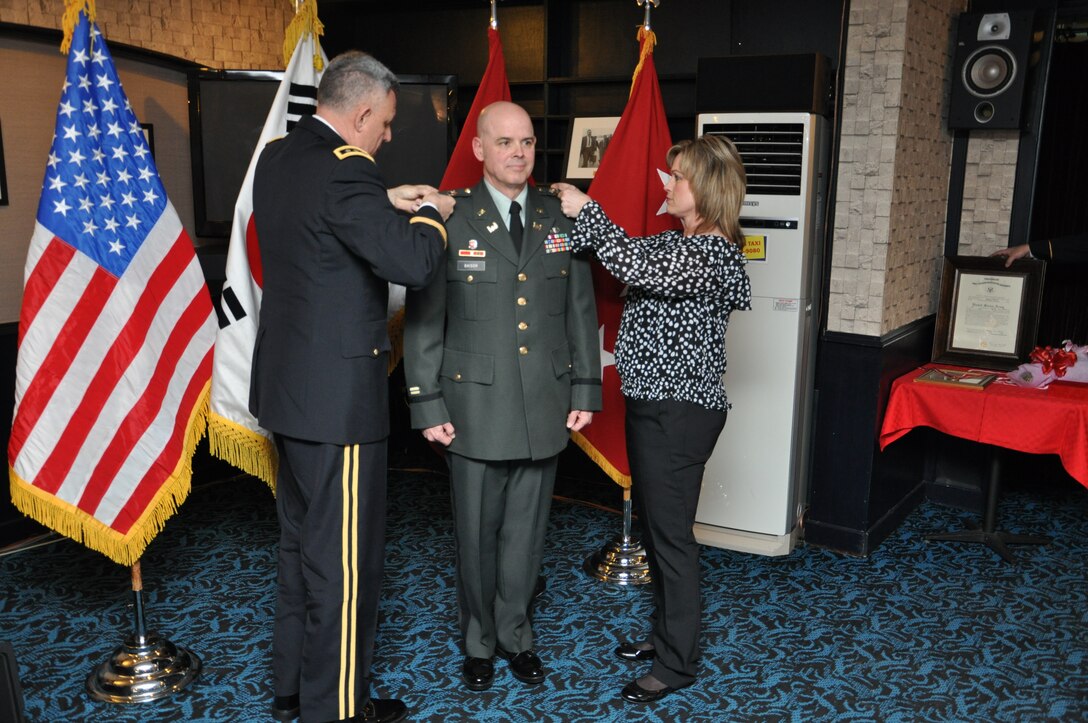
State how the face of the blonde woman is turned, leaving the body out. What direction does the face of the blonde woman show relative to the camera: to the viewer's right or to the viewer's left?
to the viewer's left

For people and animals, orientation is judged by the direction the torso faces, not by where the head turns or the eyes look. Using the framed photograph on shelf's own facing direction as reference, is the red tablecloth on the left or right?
on its left

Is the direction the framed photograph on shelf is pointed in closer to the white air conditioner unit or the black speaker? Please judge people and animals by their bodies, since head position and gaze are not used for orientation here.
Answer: the white air conditioner unit

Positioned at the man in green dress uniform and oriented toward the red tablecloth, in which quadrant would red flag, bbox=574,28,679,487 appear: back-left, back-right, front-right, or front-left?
front-left

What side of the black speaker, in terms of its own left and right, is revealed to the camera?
front

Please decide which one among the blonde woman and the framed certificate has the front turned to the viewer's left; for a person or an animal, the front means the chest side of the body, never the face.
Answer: the blonde woman

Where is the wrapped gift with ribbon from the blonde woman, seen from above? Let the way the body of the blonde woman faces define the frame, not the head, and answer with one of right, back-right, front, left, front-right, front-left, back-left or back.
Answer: back-right

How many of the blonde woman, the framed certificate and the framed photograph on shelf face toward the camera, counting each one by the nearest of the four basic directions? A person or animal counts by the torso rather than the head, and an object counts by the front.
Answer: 2

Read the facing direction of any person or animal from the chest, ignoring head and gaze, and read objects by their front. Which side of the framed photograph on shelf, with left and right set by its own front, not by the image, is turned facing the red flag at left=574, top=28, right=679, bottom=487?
front

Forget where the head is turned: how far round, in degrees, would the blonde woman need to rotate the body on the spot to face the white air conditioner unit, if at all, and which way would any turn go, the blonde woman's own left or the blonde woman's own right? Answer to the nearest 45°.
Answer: approximately 90° to the blonde woman's own right

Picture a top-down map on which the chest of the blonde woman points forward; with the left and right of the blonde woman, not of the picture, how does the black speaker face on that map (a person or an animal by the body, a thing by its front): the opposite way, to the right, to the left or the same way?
to the left

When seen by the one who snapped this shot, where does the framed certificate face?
facing the viewer

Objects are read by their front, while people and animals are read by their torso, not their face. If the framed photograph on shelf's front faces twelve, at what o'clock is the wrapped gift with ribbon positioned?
The wrapped gift with ribbon is roughly at 10 o'clock from the framed photograph on shelf.

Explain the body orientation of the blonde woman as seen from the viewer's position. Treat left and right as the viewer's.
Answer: facing to the left of the viewer

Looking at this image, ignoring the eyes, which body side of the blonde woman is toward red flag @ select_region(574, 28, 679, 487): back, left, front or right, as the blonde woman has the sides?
right

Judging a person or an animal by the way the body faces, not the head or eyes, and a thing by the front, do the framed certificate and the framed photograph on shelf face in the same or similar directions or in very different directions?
same or similar directions

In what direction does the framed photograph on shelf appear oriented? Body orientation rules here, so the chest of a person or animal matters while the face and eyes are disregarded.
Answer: toward the camera
